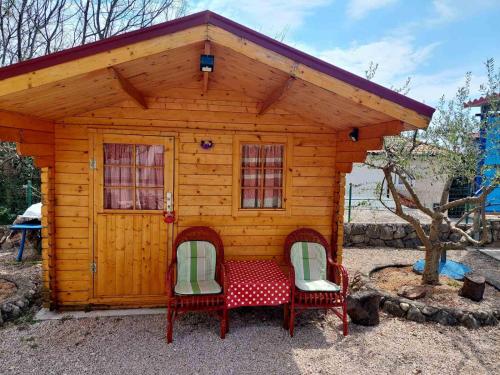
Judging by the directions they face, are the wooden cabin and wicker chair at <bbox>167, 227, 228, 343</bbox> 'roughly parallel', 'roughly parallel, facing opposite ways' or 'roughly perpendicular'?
roughly parallel

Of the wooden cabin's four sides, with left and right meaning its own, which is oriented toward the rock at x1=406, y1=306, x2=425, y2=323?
left

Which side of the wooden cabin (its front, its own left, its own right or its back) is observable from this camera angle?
front

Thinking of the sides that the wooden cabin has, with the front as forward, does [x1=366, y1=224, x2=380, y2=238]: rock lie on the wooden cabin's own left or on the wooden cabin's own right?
on the wooden cabin's own left

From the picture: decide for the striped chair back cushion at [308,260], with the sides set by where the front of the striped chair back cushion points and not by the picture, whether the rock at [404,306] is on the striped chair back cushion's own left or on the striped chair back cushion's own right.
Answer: on the striped chair back cushion's own left

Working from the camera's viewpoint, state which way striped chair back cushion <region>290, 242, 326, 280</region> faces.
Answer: facing the viewer

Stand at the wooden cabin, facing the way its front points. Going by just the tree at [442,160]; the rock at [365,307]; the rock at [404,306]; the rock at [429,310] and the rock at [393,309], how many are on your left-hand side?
5

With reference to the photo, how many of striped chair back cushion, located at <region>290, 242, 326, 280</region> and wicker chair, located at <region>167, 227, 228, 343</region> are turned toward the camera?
2

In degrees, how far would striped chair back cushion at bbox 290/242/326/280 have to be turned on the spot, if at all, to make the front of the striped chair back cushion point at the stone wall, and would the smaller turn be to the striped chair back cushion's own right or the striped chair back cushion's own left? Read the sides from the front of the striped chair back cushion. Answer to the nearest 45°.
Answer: approximately 135° to the striped chair back cushion's own left

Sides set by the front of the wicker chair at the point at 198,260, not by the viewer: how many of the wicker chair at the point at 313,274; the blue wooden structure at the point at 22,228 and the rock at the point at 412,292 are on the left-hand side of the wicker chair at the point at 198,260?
2
